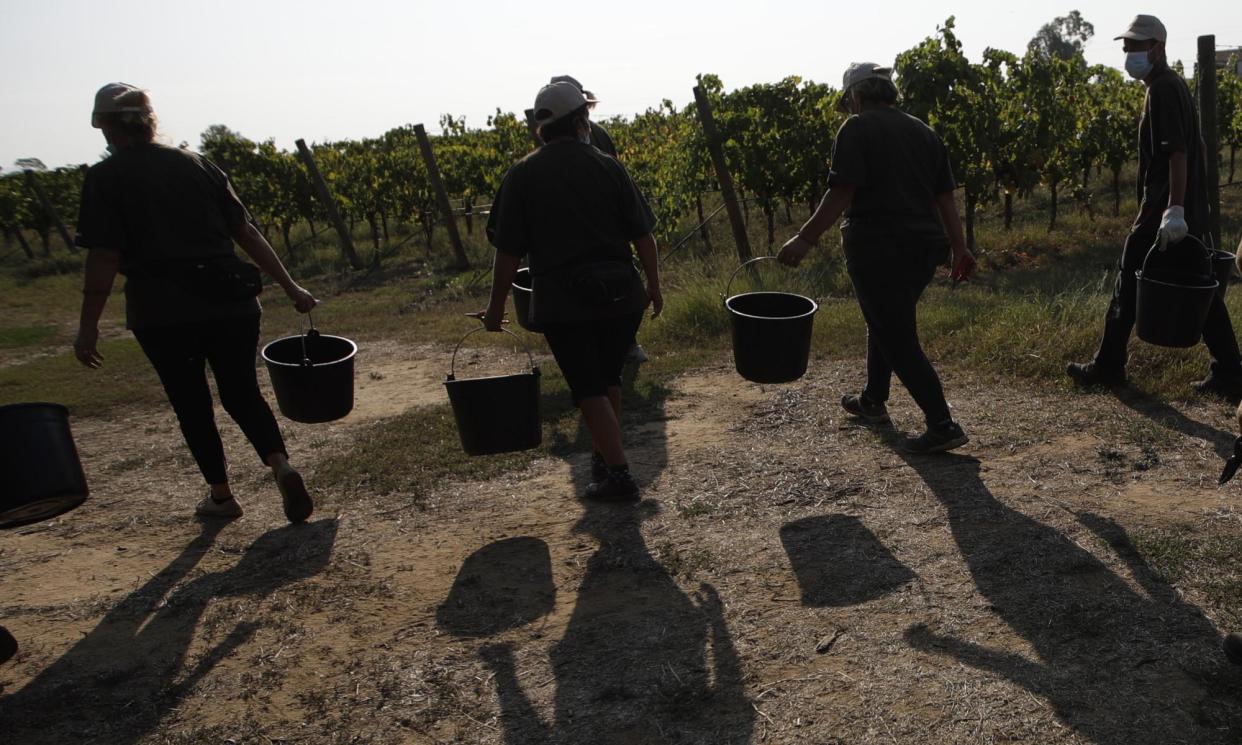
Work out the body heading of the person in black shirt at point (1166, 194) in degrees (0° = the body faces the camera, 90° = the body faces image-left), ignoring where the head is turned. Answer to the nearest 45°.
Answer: approximately 90°

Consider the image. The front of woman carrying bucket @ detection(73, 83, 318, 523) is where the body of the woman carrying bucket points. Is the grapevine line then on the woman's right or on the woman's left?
on the woman's right

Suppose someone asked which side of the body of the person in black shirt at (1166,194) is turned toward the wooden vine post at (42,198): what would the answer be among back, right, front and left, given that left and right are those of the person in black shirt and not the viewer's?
front

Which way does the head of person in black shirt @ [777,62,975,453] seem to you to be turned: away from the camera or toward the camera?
away from the camera

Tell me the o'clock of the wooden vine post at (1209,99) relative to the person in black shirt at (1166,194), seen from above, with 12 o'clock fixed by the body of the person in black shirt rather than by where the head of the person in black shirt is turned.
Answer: The wooden vine post is roughly at 3 o'clock from the person in black shirt.

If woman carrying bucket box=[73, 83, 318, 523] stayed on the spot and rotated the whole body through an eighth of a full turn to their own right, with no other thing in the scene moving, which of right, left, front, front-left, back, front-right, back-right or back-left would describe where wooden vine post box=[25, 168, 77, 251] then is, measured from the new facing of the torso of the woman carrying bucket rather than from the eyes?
front

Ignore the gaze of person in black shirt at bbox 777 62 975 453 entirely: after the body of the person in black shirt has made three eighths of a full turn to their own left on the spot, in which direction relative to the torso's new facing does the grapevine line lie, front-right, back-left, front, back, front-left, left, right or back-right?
back

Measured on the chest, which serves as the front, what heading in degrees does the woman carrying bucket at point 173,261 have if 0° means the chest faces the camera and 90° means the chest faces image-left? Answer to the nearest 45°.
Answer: approximately 135°

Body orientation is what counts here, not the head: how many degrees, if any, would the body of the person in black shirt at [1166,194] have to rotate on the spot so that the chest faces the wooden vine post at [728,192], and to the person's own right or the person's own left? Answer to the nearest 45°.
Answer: approximately 45° to the person's own right

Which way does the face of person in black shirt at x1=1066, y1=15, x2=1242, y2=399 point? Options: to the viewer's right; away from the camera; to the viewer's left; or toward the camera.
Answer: to the viewer's left

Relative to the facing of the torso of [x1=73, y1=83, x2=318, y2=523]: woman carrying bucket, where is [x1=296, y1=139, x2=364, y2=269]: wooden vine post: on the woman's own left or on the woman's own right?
on the woman's own right

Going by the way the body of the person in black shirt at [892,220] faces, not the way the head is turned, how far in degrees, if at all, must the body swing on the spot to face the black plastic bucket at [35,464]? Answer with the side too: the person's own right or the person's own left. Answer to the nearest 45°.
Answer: approximately 90° to the person's own left

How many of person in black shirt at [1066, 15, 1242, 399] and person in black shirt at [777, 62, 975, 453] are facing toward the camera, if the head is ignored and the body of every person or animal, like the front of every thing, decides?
0

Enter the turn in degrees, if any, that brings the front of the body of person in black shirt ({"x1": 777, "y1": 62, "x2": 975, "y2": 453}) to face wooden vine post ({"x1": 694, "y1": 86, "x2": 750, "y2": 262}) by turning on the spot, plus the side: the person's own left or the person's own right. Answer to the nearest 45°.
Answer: approximately 45° to the person's own right

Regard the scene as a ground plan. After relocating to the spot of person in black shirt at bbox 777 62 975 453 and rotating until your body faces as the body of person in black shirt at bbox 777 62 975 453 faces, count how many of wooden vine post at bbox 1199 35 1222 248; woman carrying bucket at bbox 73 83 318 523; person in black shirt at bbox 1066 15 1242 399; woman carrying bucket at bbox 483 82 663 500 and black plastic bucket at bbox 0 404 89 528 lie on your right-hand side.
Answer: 2

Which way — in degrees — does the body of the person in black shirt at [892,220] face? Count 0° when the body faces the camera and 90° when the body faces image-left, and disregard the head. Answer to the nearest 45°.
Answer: approximately 135°

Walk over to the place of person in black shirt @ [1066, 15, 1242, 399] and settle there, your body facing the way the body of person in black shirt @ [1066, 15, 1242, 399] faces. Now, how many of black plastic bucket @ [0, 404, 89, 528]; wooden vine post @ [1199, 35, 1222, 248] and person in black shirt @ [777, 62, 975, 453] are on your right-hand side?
1
